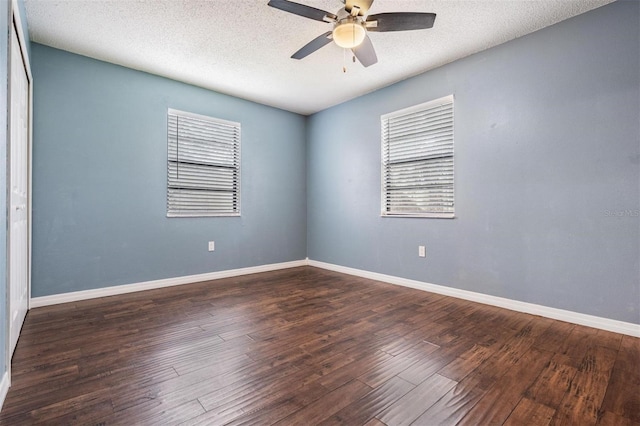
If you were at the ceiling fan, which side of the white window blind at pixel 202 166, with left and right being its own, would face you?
front

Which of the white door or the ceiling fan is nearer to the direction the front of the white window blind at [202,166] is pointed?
the ceiling fan

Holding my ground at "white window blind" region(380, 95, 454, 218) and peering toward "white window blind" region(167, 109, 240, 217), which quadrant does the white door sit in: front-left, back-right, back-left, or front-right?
front-left

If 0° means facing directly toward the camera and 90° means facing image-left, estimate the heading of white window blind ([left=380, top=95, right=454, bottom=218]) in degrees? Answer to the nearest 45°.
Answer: approximately 45°

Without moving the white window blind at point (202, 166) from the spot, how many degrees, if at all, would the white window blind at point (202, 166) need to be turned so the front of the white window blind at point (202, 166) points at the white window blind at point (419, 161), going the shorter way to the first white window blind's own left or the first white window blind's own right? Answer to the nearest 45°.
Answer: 0° — it already faces it

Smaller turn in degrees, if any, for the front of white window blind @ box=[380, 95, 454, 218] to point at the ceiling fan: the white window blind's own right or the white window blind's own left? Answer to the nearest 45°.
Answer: approximately 45° to the white window blind's own left

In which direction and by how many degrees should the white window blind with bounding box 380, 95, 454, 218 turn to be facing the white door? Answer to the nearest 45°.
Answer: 0° — it already faces it

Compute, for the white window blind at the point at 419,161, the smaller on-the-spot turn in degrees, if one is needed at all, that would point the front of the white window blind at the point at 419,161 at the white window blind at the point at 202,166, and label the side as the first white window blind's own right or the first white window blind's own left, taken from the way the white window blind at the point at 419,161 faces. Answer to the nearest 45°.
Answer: approximately 45° to the first white window blind's own right

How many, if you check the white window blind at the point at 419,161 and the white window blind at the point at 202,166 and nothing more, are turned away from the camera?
0
